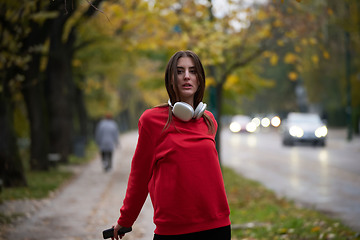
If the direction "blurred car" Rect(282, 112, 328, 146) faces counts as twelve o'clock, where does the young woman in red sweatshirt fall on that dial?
The young woman in red sweatshirt is roughly at 12 o'clock from the blurred car.

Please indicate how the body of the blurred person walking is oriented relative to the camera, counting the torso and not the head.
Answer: away from the camera

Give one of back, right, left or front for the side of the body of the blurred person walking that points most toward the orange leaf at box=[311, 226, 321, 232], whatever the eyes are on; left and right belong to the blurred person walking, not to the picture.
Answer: back

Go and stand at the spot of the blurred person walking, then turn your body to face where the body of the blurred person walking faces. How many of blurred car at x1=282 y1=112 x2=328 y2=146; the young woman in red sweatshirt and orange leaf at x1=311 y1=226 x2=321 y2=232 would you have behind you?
2

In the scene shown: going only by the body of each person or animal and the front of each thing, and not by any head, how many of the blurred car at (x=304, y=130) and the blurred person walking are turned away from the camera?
1

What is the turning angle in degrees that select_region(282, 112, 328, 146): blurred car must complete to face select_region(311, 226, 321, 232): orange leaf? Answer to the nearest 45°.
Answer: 0° — it already faces it

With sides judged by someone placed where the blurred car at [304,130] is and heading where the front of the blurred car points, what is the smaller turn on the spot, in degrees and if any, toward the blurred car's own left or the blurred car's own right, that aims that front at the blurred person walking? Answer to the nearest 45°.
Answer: approximately 45° to the blurred car's own right

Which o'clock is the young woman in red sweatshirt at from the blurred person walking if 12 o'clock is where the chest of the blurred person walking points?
The young woman in red sweatshirt is roughly at 6 o'clock from the blurred person walking.

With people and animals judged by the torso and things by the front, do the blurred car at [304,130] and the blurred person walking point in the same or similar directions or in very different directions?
very different directions
